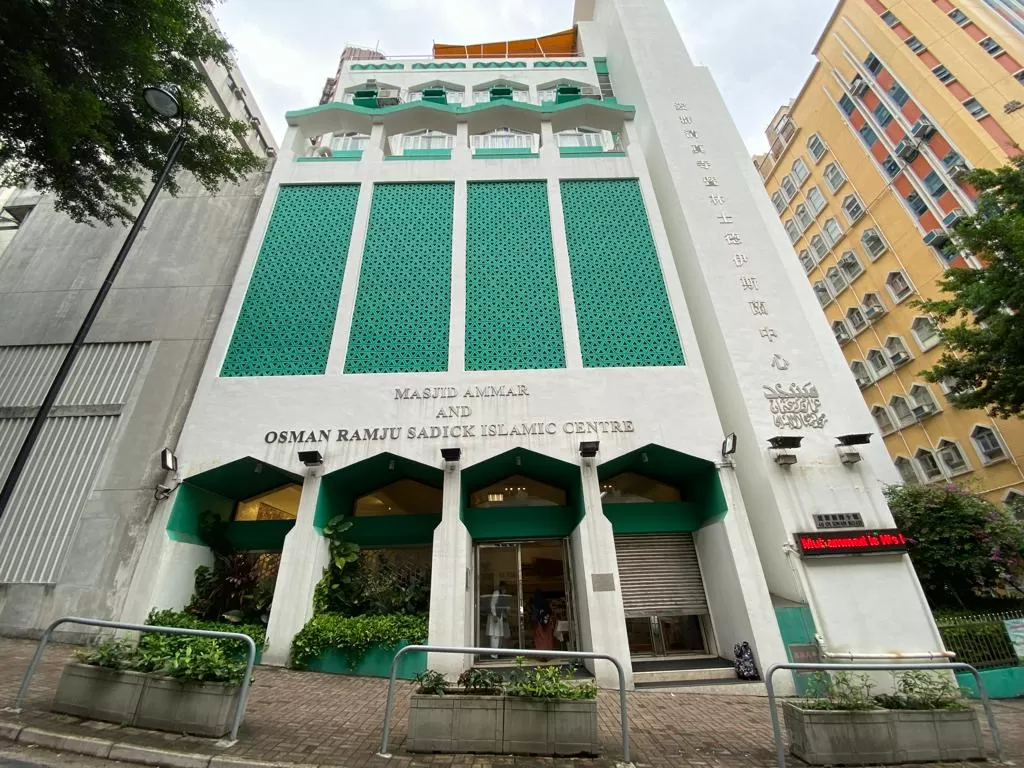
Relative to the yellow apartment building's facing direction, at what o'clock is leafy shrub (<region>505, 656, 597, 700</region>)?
The leafy shrub is roughly at 11 o'clock from the yellow apartment building.

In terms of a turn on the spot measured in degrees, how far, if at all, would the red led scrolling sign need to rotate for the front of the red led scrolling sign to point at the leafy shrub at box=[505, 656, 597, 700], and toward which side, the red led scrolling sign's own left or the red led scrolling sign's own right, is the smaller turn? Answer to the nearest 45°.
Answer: approximately 45° to the red led scrolling sign's own right

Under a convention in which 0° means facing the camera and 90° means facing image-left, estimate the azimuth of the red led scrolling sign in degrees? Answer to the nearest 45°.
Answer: approximately 0°
